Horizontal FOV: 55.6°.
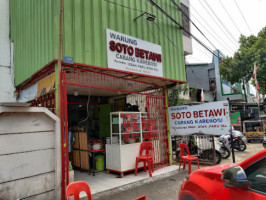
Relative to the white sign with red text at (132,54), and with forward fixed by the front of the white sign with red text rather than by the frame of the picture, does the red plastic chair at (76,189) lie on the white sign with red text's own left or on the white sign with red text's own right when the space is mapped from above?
on the white sign with red text's own right

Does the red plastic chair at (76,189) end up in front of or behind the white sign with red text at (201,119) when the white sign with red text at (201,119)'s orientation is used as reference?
in front

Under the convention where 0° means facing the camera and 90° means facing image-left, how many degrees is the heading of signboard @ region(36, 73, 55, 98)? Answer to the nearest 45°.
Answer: approximately 45°

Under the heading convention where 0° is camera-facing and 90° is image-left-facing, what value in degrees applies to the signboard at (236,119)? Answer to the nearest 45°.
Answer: approximately 0°

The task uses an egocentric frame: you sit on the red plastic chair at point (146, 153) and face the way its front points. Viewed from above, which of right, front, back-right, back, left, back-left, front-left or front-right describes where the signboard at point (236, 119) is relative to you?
back

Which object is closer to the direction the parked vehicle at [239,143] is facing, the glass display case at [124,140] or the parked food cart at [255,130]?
the glass display case

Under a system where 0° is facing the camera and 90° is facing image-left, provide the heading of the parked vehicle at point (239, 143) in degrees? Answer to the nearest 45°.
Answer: approximately 315°
